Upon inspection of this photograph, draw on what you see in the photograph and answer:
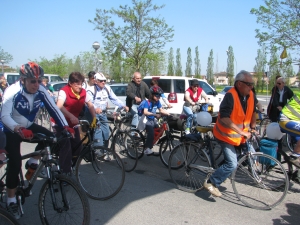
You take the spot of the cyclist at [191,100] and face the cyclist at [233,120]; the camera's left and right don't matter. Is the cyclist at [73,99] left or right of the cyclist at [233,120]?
right

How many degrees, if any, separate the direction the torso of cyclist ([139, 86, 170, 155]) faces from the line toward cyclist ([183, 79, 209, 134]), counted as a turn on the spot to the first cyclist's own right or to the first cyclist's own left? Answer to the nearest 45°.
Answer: approximately 90° to the first cyclist's own left

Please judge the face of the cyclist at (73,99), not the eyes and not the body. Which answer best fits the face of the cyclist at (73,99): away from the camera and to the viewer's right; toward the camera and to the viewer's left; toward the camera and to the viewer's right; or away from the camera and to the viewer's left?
toward the camera and to the viewer's right

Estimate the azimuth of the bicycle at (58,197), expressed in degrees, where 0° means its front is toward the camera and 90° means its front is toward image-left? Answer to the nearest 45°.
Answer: approximately 315°

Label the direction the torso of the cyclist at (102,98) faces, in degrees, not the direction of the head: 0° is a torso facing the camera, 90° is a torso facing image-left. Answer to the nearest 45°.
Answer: approximately 315°
